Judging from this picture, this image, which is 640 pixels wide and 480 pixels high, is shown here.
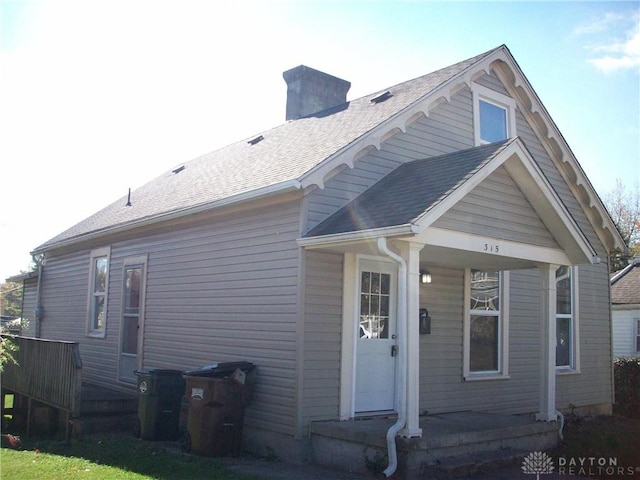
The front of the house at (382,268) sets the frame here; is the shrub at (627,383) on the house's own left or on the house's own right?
on the house's own left

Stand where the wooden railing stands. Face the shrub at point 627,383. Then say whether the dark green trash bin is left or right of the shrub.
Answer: right

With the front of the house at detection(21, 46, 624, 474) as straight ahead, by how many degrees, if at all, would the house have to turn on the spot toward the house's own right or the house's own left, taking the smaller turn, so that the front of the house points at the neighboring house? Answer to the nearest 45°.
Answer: approximately 90° to the house's own left

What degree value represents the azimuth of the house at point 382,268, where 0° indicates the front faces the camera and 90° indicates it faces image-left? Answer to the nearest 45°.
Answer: approximately 315°
